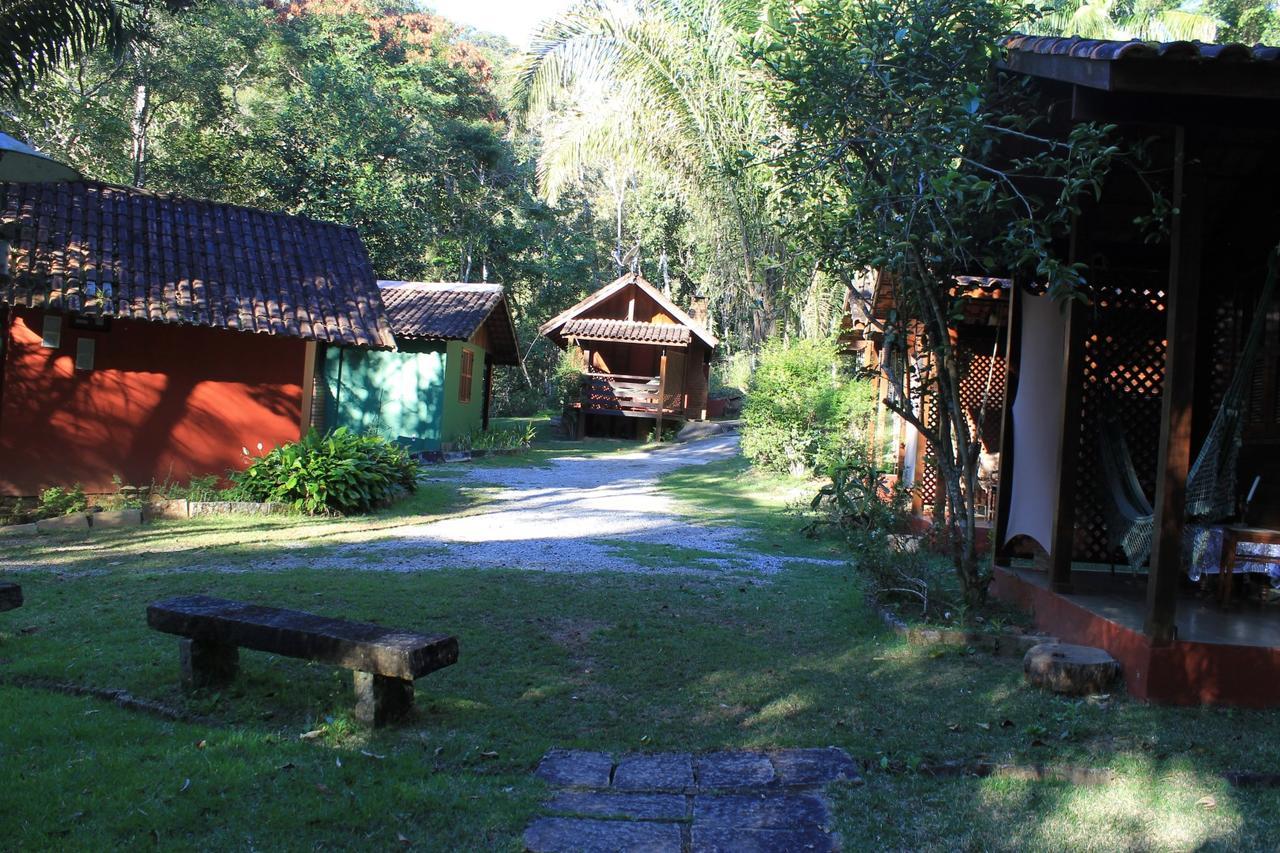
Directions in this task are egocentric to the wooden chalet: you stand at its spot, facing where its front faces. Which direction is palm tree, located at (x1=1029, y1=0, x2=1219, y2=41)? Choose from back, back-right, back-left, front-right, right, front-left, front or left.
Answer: front-left

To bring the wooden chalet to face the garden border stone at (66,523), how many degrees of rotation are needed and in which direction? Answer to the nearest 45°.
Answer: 0° — it already faces it

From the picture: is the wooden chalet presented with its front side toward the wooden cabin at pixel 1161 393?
yes

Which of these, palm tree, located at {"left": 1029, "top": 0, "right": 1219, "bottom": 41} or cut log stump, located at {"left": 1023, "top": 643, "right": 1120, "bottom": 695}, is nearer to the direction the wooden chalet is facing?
the cut log stump

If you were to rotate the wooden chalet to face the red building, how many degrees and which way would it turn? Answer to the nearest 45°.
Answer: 0° — it already faces it

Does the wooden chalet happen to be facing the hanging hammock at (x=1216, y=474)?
yes

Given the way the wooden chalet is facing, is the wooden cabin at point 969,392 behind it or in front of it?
in front

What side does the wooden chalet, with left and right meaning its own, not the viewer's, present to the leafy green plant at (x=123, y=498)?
front

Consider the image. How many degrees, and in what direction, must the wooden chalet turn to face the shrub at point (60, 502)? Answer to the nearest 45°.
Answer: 0° — it already faces it

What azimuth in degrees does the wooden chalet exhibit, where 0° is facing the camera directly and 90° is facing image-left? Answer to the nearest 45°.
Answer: approximately 0°

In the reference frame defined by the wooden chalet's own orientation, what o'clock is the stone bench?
The stone bench is roughly at 12 o'clock from the wooden chalet.
